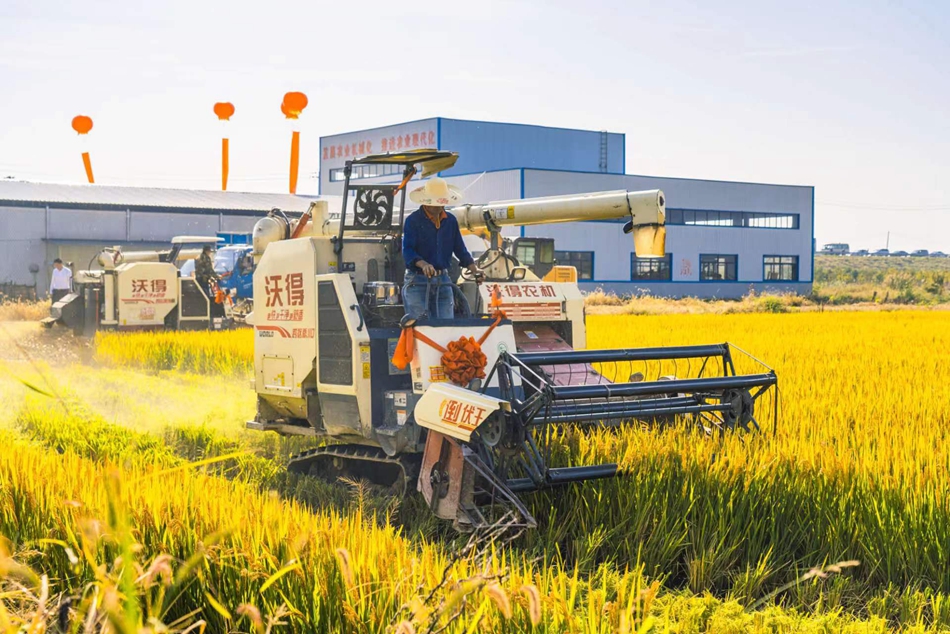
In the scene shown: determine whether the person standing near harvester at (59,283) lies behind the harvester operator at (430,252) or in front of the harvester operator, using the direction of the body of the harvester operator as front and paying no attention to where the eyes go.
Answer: behind

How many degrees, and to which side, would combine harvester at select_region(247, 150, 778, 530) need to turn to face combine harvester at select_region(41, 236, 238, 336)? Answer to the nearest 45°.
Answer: approximately 180°

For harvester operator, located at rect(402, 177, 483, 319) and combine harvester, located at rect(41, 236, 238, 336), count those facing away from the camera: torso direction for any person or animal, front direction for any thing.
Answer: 0

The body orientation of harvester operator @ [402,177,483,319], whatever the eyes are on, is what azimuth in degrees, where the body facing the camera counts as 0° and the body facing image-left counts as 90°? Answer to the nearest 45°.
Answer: approximately 315°

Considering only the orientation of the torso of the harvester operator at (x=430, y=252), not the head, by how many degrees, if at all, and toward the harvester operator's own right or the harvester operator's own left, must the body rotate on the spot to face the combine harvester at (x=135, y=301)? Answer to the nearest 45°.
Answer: approximately 180°

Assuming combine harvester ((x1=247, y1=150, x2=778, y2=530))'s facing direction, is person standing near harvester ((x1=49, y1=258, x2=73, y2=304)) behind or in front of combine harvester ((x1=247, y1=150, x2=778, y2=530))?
behind
